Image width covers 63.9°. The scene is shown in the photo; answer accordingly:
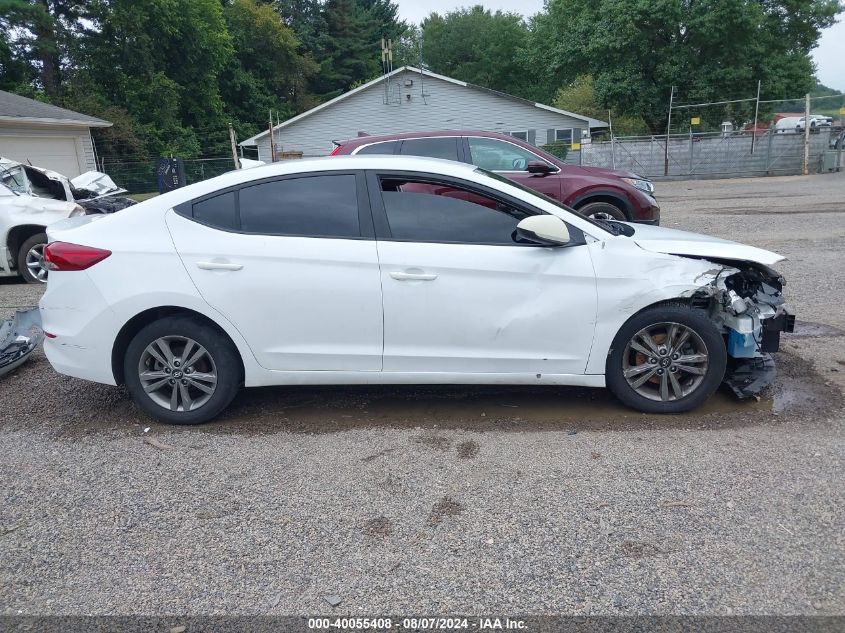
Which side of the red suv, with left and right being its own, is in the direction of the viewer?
right

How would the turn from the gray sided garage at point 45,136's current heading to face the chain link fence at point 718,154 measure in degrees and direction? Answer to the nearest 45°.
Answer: approximately 90° to its left

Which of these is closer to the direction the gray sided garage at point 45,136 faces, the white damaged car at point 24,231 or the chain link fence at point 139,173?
the white damaged car

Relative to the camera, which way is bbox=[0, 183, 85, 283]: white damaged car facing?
to the viewer's right

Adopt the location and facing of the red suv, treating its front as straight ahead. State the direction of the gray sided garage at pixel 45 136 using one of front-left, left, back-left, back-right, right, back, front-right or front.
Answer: back-left

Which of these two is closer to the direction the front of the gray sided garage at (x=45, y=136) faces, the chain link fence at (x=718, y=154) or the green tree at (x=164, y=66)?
the chain link fence

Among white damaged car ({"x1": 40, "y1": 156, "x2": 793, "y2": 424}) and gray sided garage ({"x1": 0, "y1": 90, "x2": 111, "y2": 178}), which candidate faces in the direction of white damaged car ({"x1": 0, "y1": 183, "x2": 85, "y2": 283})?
the gray sided garage

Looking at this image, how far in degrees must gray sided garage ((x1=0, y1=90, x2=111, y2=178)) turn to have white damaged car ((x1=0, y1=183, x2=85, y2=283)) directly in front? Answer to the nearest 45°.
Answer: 0° — it already faces it

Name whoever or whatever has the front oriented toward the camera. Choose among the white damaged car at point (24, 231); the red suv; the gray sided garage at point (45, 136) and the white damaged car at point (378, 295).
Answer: the gray sided garage

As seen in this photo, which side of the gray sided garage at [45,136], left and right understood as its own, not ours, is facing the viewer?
front

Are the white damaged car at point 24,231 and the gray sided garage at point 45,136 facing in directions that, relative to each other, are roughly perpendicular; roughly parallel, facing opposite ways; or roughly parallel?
roughly perpendicular

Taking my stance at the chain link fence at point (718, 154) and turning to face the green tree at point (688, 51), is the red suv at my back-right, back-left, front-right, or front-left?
back-left

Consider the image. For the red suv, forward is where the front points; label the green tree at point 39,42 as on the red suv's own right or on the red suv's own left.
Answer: on the red suv's own left

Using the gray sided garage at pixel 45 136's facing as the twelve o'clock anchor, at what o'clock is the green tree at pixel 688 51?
The green tree is roughly at 9 o'clock from the gray sided garage.

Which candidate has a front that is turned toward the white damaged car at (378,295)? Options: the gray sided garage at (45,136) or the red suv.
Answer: the gray sided garage

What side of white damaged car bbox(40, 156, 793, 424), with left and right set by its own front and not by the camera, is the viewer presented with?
right

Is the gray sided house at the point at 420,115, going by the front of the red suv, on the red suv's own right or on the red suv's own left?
on the red suv's own left

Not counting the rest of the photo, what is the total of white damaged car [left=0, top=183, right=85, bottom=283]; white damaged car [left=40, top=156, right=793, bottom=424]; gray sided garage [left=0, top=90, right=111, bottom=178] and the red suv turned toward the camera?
1
